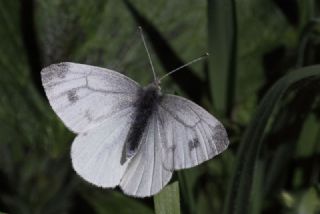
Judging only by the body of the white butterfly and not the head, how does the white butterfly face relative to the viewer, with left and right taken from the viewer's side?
facing away from the viewer and to the right of the viewer

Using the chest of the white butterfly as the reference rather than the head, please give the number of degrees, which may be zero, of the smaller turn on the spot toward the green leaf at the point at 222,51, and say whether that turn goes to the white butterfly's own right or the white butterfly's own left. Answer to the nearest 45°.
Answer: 0° — it already faces it
